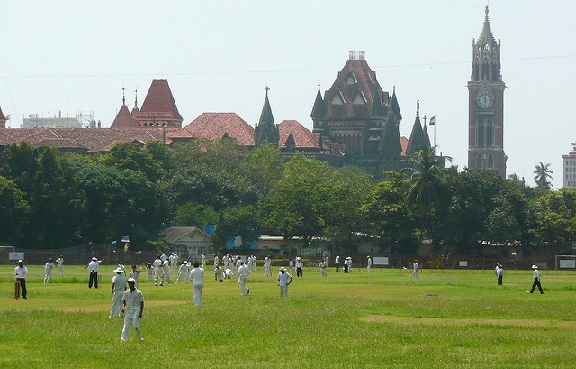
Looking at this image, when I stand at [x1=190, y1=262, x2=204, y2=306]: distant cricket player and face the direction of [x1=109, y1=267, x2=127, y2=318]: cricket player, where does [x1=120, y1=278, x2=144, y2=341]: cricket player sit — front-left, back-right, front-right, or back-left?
front-left

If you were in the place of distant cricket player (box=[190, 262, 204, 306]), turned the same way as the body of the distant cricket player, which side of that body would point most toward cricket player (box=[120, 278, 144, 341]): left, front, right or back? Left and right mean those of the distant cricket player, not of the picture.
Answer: back

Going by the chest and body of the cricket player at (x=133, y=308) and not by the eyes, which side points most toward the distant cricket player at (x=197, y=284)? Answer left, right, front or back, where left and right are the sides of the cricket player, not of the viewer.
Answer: back

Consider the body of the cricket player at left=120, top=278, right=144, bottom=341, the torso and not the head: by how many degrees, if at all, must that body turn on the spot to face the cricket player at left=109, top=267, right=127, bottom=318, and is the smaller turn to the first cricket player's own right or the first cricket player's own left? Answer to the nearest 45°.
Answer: approximately 180°

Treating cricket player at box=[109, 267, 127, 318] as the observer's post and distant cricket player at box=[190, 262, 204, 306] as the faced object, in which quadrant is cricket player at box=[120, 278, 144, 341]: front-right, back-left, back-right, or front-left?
back-right

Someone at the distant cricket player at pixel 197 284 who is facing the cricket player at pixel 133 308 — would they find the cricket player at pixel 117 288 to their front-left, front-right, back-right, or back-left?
front-right

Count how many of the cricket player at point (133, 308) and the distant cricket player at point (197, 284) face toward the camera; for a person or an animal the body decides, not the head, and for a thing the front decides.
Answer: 1

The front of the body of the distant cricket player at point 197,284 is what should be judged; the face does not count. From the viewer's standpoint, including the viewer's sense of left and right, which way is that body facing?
facing away from the viewer

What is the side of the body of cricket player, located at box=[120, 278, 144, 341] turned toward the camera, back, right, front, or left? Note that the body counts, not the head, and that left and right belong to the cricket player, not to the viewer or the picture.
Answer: front

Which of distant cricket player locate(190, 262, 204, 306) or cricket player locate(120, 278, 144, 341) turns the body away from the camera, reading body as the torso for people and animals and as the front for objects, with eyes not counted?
the distant cricket player

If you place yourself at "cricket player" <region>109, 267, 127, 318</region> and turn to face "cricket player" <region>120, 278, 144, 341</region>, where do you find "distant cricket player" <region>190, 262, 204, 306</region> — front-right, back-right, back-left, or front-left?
back-left
